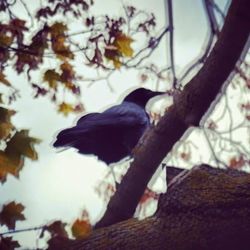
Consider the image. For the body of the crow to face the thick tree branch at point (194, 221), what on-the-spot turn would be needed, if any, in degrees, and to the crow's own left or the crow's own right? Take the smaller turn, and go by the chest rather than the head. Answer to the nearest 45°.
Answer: approximately 90° to the crow's own right

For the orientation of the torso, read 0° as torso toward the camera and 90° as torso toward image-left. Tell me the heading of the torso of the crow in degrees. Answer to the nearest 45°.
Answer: approximately 270°
